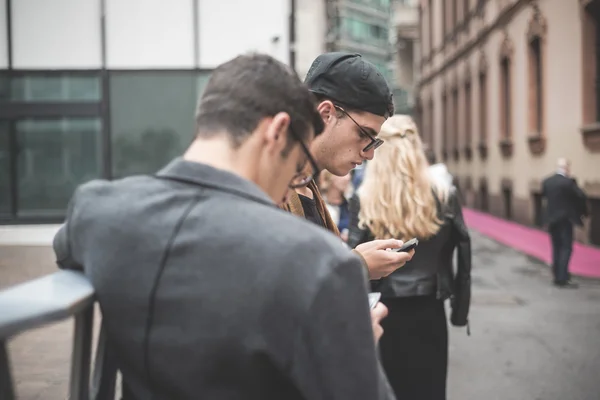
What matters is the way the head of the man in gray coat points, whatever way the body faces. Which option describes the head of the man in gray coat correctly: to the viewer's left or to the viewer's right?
to the viewer's right

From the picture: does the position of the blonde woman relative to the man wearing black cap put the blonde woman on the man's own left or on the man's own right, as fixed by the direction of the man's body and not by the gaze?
on the man's own left

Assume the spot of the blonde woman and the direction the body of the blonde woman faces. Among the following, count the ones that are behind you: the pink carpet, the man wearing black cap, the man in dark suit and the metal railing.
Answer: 2

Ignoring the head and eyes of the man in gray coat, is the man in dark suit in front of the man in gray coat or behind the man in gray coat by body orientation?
in front

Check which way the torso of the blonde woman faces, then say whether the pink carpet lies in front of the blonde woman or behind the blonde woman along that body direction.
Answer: in front

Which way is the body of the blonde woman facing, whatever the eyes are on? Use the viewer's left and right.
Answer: facing away from the viewer

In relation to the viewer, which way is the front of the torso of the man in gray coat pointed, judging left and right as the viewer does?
facing away from the viewer and to the right of the viewer

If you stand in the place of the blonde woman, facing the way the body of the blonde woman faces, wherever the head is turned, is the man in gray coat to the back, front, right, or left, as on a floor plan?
back

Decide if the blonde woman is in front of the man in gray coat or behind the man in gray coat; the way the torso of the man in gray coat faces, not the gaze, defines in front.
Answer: in front

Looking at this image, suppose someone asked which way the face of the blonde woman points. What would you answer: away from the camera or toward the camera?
away from the camera

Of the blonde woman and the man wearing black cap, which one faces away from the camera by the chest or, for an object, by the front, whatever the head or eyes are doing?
the blonde woman
